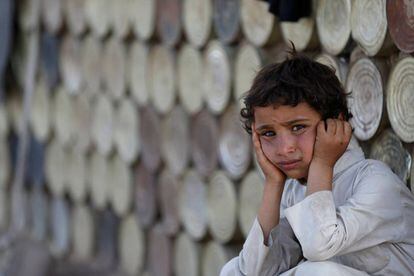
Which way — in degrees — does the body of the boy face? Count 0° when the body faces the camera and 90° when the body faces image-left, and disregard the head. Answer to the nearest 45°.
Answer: approximately 45°
